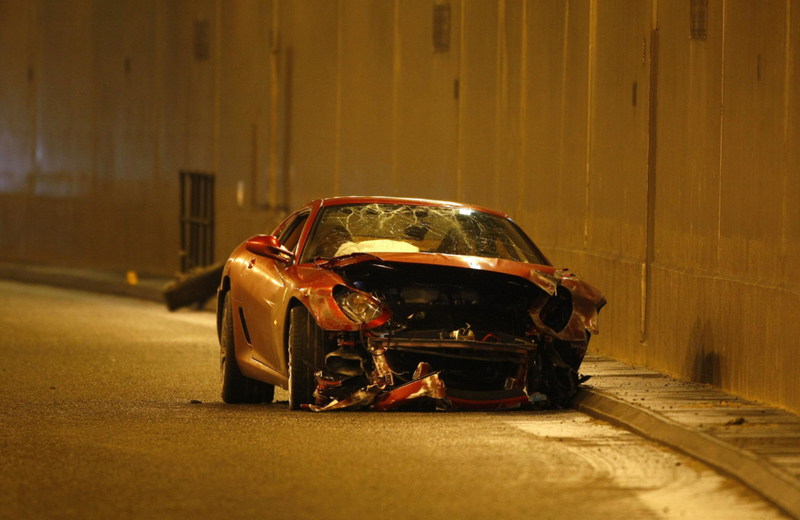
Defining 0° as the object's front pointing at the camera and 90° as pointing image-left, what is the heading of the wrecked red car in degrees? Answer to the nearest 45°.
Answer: approximately 0°
